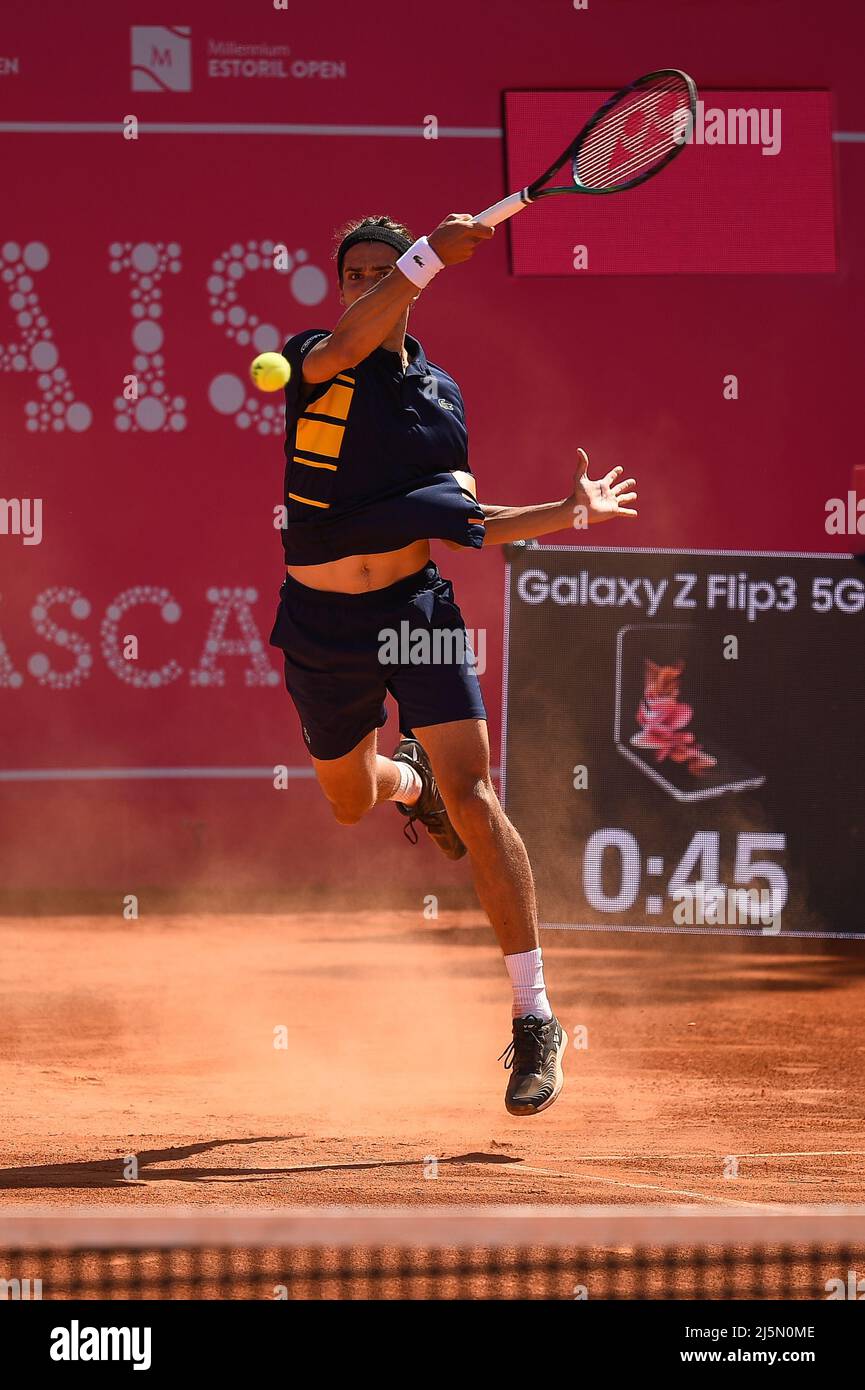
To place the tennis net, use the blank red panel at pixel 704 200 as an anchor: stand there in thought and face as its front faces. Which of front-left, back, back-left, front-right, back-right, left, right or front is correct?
front

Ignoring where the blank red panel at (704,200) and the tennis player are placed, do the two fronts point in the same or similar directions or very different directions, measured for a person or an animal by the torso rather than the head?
same or similar directions

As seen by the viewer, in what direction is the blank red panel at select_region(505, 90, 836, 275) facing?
toward the camera

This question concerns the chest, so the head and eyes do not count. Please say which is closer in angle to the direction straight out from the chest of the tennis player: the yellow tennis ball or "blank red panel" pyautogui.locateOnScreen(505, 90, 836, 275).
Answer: the yellow tennis ball

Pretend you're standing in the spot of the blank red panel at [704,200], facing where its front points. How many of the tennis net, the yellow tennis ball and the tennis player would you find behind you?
0

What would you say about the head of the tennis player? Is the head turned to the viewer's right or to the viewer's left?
to the viewer's left

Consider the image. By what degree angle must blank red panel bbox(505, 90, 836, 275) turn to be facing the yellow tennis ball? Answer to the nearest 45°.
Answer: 0° — it already faces it

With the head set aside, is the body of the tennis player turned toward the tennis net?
yes

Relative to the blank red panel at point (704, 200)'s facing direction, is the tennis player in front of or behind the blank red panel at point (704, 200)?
in front

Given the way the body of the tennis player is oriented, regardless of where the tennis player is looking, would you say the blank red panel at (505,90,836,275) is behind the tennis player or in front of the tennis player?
behind

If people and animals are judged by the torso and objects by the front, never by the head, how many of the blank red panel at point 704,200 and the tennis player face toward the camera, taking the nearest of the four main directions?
2

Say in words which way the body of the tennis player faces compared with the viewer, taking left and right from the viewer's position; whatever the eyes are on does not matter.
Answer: facing the viewer
